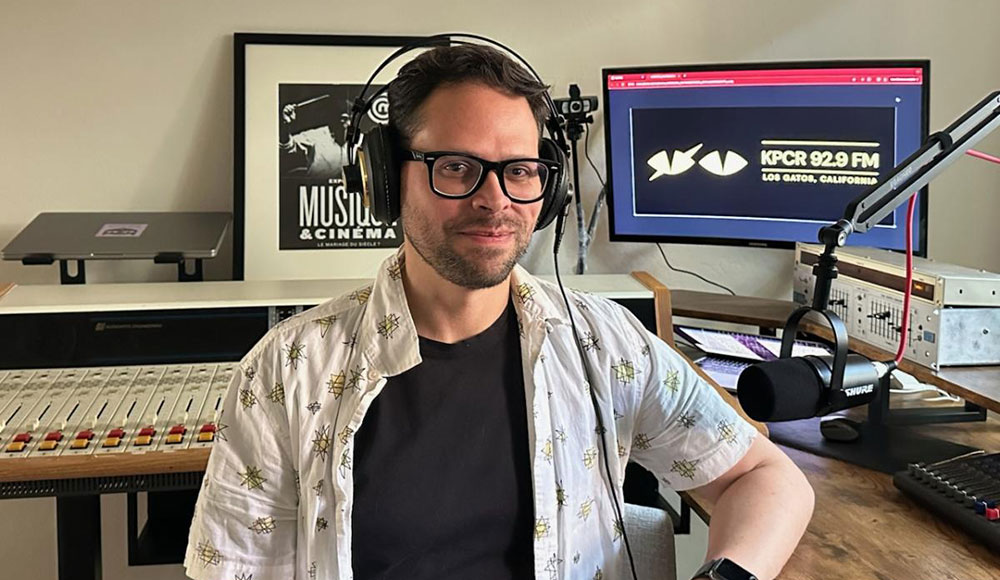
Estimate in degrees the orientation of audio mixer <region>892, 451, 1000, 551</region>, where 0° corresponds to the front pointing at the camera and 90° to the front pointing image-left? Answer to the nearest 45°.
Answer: approximately 45°

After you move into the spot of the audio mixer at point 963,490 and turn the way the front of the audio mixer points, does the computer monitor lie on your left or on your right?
on your right

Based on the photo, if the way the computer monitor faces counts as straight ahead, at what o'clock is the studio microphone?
The studio microphone is roughly at 12 o'clock from the computer monitor.

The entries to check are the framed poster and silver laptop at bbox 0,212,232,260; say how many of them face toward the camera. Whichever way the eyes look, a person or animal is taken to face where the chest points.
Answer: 2

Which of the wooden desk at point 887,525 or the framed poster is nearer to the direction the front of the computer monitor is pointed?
the wooden desk

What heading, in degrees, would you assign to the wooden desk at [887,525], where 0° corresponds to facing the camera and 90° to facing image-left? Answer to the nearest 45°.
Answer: approximately 45°
